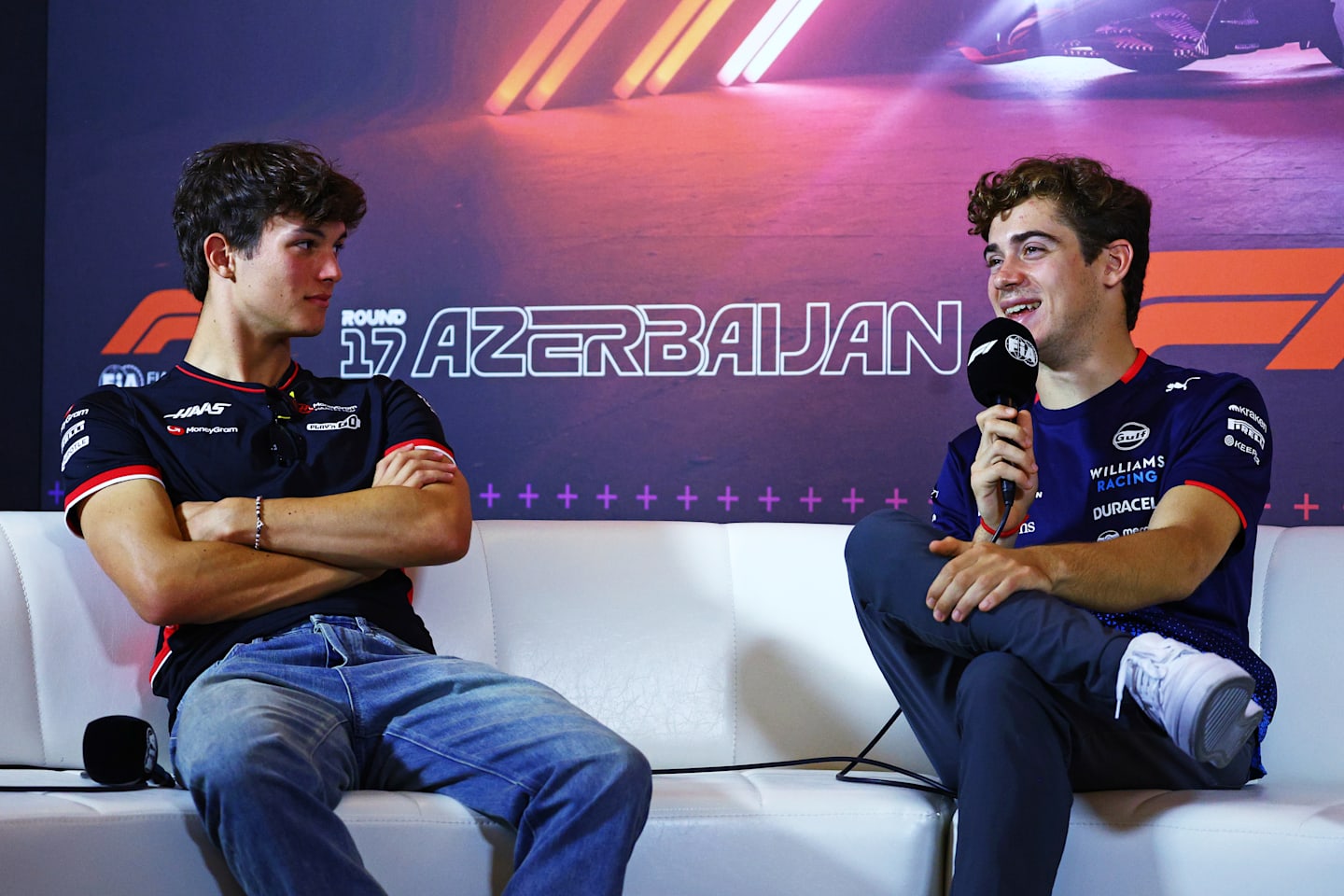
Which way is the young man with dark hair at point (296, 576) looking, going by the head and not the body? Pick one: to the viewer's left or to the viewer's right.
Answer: to the viewer's right

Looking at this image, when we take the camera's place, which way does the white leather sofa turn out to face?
facing the viewer
